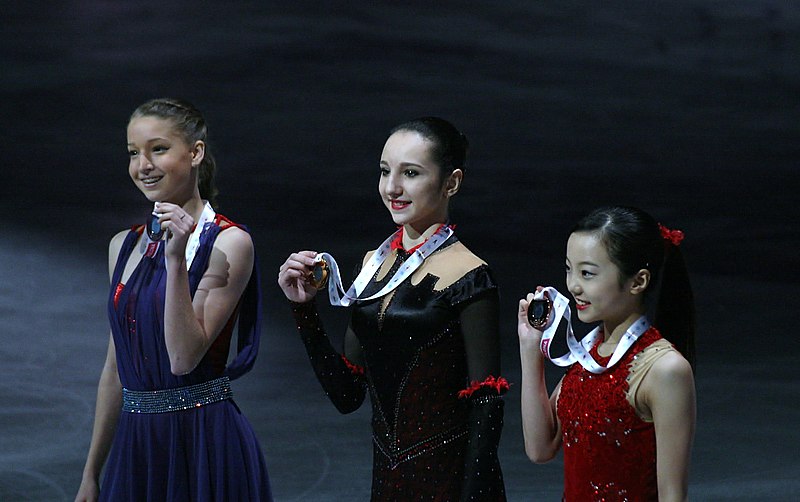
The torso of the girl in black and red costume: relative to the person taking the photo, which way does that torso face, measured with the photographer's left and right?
facing the viewer and to the left of the viewer

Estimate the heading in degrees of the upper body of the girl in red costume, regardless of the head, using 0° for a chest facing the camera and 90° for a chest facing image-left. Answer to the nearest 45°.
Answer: approximately 45°

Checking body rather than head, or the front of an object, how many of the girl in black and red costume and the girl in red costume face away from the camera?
0

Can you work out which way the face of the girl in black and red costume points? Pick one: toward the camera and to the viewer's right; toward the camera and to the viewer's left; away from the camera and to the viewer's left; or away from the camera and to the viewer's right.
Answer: toward the camera and to the viewer's left

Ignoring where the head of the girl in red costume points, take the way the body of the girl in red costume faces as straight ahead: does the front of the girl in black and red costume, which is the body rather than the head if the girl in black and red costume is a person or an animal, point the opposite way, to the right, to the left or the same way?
the same way

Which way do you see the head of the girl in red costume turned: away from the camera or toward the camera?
toward the camera
